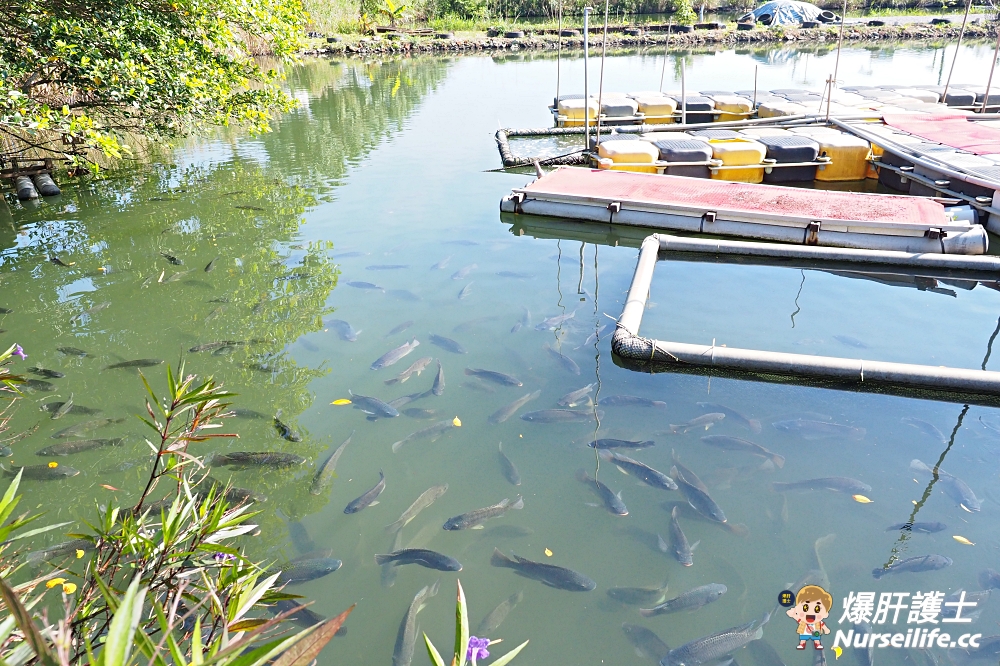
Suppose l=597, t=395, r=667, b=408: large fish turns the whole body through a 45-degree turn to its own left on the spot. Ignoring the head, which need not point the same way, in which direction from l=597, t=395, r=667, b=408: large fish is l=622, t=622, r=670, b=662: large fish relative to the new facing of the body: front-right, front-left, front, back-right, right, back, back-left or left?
front-left

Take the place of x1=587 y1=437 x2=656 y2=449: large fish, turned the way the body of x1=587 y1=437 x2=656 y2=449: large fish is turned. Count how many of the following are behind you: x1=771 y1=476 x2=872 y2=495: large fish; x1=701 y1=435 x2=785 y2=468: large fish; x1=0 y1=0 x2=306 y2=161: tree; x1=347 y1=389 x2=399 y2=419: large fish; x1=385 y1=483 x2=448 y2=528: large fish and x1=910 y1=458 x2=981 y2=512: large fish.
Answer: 3

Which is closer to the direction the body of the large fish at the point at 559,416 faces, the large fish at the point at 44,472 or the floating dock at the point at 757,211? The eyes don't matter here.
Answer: the large fish

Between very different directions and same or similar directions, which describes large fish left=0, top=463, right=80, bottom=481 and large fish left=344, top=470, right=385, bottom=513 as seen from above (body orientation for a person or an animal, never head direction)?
very different directions

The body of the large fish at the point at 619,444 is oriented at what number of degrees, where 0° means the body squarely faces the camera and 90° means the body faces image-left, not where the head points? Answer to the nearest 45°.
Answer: approximately 90°

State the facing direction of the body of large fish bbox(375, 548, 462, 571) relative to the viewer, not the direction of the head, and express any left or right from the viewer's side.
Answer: facing to the right of the viewer

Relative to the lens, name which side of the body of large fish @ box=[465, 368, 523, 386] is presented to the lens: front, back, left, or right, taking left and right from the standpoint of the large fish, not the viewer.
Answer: right

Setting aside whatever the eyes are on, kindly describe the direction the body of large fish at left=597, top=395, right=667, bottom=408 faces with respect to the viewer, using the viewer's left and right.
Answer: facing to the left of the viewer

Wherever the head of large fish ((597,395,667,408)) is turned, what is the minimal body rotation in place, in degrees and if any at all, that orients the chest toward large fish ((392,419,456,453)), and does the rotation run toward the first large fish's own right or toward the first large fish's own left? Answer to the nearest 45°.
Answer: approximately 45° to the first large fish's own left

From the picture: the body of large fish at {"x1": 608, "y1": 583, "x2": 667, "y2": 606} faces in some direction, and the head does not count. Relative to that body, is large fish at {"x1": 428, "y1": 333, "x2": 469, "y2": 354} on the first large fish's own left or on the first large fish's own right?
on the first large fish's own right
